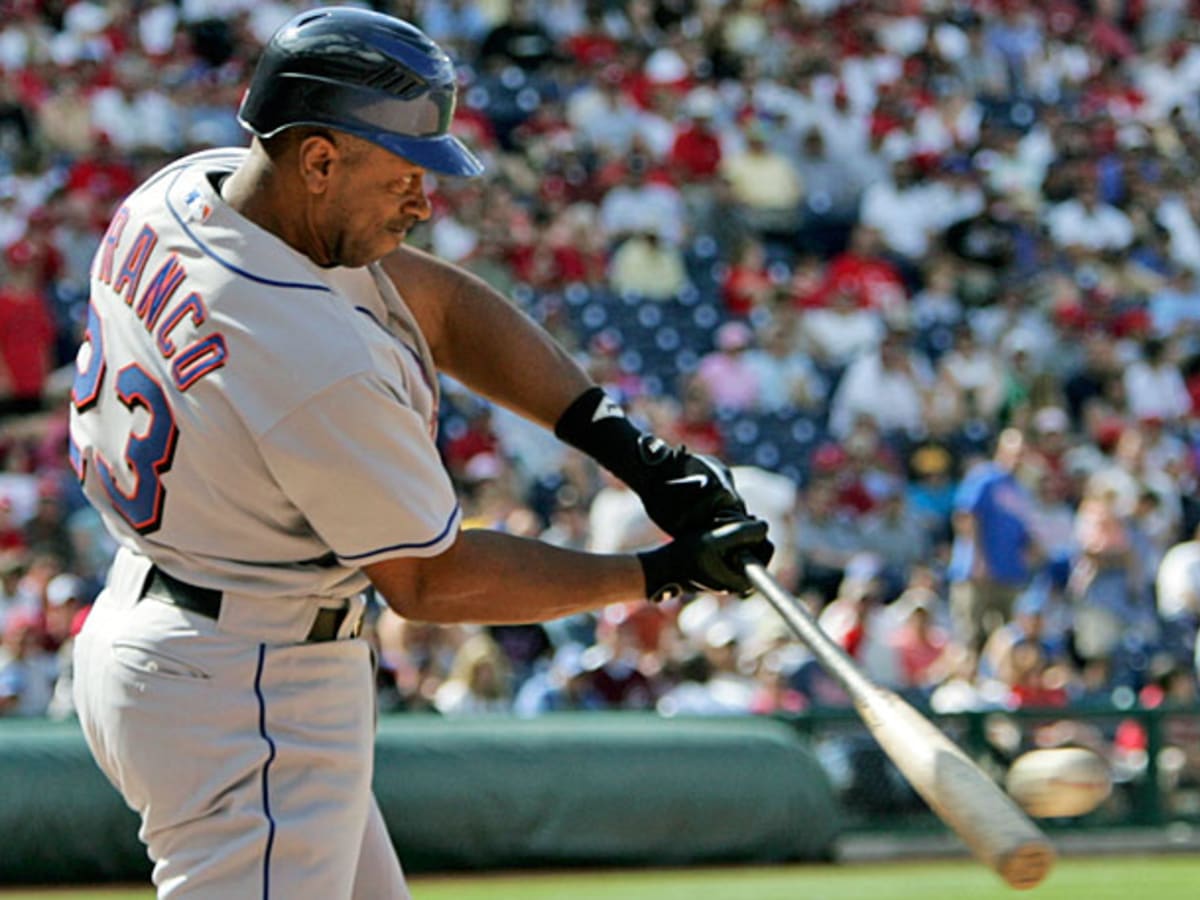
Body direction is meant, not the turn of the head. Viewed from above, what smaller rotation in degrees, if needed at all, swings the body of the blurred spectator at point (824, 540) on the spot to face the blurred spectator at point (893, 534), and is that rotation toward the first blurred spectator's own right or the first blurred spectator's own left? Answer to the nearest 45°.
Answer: approximately 135° to the first blurred spectator's own left

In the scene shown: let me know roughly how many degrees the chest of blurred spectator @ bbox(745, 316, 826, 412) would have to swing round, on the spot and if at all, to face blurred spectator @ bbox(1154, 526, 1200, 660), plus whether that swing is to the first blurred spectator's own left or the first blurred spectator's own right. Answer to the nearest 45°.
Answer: approximately 45° to the first blurred spectator's own left

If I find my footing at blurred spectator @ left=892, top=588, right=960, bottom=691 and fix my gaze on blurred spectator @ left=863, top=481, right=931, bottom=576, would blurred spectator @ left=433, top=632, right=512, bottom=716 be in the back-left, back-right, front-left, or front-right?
back-left

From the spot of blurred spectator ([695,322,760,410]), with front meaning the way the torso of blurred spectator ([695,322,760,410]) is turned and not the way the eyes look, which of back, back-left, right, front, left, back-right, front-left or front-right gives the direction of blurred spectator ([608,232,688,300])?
back-right

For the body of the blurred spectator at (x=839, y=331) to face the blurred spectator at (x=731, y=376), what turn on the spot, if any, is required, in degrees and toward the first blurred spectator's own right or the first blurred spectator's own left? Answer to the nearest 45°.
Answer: approximately 45° to the first blurred spectator's own right

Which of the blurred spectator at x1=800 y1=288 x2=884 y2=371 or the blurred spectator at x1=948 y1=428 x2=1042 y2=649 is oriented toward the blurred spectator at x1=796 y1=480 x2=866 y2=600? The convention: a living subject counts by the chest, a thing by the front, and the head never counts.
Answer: the blurred spectator at x1=800 y1=288 x2=884 y2=371

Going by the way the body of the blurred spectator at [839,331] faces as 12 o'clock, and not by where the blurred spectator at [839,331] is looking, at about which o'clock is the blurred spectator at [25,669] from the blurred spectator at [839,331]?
the blurred spectator at [25,669] is roughly at 1 o'clock from the blurred spectator at [839,331].

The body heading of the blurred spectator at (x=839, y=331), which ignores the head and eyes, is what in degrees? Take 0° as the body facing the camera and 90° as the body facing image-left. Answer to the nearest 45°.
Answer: approximately 0°

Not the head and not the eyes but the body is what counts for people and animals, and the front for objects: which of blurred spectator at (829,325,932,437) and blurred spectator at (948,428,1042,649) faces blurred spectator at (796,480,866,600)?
blurred spectator at (829,325,932,437)
